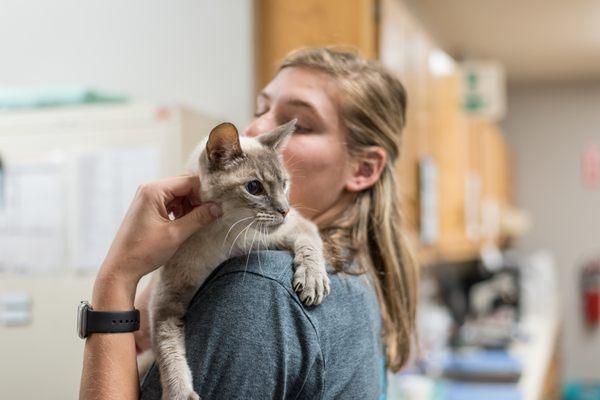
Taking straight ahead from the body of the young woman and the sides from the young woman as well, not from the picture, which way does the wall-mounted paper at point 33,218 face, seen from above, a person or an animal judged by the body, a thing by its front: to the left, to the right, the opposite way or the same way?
to the left

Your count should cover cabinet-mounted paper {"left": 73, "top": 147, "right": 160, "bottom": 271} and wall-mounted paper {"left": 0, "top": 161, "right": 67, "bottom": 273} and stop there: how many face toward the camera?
2

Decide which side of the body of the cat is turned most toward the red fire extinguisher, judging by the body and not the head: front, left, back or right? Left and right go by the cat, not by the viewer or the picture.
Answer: left

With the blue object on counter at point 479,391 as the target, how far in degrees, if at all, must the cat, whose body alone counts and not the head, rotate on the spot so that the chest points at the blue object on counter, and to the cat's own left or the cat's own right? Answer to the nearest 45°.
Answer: approximately 90° to the cat's own left

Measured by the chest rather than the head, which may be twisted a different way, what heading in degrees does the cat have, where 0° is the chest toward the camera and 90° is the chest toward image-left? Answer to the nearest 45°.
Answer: approximately 315°

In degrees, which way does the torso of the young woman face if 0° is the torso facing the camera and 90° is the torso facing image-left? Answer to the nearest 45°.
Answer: approximately 90°

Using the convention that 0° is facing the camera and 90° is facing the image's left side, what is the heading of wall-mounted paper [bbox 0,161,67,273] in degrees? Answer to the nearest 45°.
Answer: approximately 0°

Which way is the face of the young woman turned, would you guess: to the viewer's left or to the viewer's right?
to the viewer's left

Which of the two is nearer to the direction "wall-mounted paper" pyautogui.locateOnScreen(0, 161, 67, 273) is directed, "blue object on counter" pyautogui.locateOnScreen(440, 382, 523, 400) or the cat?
the cat

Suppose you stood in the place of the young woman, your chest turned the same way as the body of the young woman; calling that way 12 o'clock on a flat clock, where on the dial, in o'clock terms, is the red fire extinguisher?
The red fire extinguisher is roughly at 4 o'clock from the young woman.

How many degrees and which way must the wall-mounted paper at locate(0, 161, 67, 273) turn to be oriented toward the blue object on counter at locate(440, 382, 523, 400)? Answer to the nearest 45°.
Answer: approximately 135° to its left

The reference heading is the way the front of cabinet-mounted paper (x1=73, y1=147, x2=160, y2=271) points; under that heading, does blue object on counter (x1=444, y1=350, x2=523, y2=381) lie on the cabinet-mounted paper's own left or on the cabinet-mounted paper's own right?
on the cabinet-mounted paper's own left
